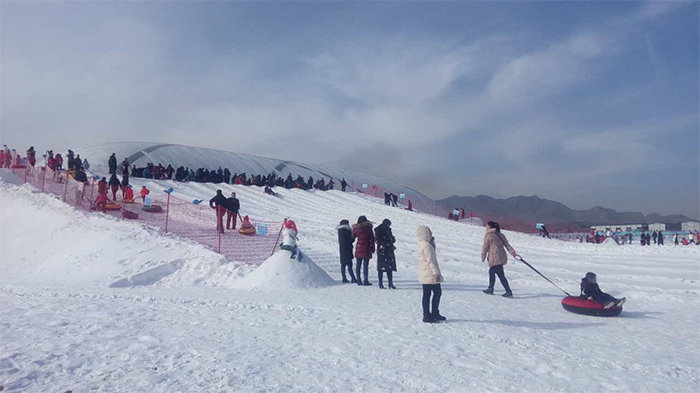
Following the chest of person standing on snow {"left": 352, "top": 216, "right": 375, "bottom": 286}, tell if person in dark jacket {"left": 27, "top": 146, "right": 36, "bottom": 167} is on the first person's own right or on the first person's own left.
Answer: on the first person's own left

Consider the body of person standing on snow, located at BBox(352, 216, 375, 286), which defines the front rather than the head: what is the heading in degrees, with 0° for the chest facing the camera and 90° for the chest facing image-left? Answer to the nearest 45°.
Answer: approximately 180°

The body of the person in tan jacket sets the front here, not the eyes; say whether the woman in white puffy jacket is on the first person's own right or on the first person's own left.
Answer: on the first person's own left

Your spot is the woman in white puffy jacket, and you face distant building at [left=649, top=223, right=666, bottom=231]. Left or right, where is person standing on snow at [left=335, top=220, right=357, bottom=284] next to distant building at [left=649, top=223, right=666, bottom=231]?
left

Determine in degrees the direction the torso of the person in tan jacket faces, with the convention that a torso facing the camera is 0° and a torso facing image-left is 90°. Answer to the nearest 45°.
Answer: approximately 135°

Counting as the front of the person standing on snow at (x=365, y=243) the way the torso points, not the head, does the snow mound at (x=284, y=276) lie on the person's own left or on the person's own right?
on the person's own left

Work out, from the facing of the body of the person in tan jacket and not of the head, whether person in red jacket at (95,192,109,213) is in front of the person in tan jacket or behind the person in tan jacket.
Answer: in front

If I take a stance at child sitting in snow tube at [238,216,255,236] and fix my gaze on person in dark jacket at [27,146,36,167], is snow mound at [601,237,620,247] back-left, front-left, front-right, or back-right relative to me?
back-right

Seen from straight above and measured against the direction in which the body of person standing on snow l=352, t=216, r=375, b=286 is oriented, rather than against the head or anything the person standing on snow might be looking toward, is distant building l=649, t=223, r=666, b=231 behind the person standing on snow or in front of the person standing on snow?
in front

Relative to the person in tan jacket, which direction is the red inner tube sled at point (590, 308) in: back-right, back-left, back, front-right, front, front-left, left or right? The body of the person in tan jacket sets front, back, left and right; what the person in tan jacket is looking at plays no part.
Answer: back
